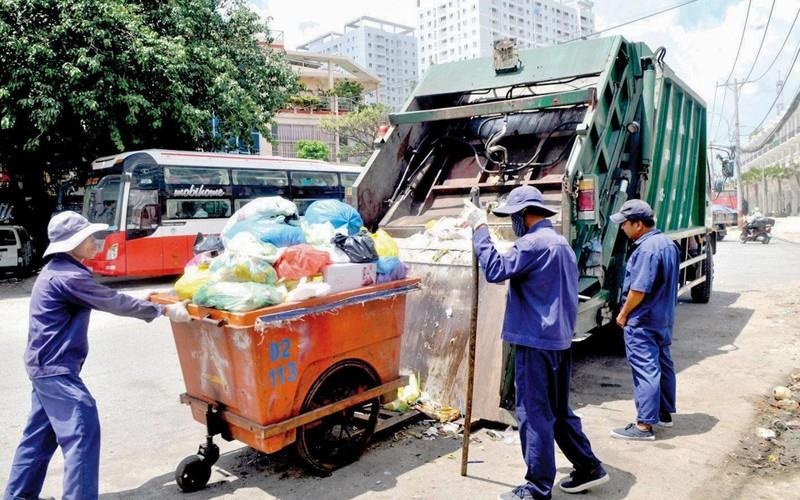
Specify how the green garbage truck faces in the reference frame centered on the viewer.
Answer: facing away from the viewer and to the right of the viewer

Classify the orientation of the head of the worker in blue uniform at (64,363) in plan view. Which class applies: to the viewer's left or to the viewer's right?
to the viewer's right

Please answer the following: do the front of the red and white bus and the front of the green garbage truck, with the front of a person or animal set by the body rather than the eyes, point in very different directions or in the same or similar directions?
very different directions

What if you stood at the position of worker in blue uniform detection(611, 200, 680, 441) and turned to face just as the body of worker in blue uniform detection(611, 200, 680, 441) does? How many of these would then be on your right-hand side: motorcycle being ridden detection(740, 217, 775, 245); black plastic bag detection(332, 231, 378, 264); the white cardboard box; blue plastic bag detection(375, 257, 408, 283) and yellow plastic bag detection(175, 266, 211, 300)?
1

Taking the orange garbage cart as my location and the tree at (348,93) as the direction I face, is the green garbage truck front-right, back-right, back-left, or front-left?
front-right

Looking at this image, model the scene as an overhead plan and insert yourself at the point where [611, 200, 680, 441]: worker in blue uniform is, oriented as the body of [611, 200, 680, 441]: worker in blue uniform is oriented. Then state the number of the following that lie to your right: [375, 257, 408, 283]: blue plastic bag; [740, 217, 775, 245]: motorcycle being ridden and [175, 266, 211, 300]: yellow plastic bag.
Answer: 1

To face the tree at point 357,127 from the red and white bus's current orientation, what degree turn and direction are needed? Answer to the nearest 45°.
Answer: approximately 135° to its right

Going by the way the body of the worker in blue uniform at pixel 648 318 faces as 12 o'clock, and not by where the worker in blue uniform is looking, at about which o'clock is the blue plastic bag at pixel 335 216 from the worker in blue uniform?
The blue plastic bag is roughly at 11 o'clock from the worker in blue uniform.

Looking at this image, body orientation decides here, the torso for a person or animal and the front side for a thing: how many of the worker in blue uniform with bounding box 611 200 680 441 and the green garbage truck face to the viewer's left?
1

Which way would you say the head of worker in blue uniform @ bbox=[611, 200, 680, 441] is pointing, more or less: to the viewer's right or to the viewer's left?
to the viewer's left

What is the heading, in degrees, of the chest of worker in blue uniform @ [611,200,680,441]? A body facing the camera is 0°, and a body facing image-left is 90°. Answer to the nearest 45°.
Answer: approximately 90°

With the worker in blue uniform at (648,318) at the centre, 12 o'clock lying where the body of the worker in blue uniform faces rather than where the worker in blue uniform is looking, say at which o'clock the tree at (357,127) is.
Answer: The tree is roughly at 2 o'clock from the worker in blue uniform.

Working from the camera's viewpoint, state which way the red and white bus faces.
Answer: facing the viewer and to the left of the viewer

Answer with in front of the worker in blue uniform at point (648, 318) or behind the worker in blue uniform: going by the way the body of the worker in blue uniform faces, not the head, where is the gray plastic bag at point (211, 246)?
in front
